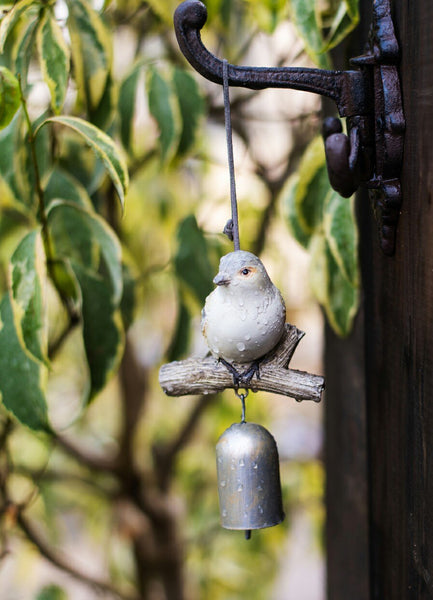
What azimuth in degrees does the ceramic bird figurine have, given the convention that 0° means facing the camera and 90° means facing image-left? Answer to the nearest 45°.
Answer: approximately 45°

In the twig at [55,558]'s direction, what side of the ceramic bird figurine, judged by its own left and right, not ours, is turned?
back
